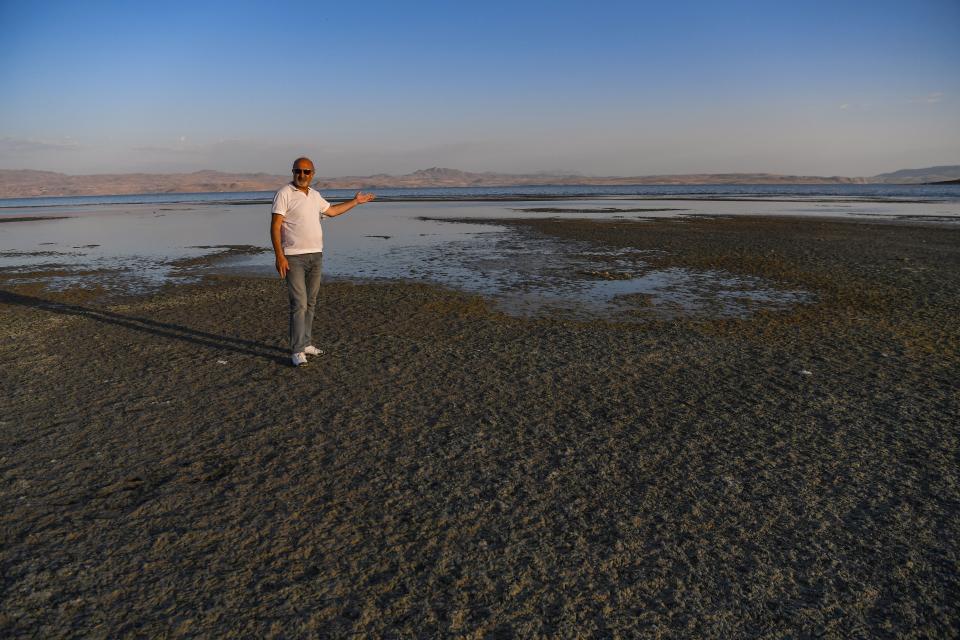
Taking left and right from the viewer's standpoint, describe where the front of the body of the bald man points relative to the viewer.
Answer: facing the viewer and to the right of the viewer
